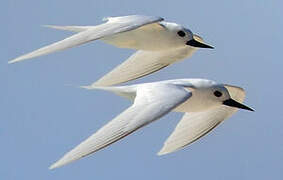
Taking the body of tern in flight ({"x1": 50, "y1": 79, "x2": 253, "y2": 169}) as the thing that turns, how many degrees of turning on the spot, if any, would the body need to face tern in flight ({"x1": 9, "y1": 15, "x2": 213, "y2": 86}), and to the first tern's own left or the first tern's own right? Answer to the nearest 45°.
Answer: approximately 135° to the first tern's own left

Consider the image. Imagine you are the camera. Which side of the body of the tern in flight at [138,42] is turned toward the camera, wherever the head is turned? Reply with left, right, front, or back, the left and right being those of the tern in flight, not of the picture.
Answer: right

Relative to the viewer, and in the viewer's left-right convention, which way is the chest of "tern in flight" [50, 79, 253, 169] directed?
facing to the right of the viewer

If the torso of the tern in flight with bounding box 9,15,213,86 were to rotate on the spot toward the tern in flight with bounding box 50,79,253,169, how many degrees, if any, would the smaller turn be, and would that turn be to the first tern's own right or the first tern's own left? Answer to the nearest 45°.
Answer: approximately 45° to the first tern's own right

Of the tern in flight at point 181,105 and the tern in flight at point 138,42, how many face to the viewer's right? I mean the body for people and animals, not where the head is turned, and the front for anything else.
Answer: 2
